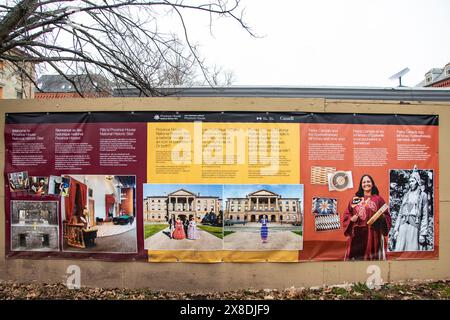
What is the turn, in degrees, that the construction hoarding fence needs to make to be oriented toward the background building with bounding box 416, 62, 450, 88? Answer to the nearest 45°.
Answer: approximately 135° to its left

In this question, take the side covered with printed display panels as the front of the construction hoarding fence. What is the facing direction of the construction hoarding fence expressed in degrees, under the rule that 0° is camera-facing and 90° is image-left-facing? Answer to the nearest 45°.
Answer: approximately 0°
